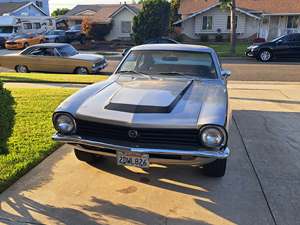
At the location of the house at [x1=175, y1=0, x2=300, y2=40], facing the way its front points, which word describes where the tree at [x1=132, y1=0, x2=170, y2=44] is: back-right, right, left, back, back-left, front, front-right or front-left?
front-right

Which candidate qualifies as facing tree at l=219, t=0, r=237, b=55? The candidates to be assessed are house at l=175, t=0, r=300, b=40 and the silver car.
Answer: the house

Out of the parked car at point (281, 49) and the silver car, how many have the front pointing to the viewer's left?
1

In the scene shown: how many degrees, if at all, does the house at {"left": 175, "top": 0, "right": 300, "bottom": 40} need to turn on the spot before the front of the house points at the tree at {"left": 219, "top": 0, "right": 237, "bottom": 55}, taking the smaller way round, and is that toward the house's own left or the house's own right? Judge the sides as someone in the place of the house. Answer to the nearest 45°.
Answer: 0° — it already faces it

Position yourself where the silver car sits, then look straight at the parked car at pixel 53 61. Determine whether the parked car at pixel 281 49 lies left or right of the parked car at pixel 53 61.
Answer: right

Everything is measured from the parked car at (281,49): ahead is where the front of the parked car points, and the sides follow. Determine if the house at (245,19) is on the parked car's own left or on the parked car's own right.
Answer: on the parked car's own right

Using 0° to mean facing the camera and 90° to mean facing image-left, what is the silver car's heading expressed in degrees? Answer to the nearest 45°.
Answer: approximately 0°

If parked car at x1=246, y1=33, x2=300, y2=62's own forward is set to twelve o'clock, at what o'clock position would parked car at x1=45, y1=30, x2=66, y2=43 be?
parked car at x1=45, y1=30, x2=66, y2=43 is roughly at 1 o'clock from parked car at x1=246, y1=33, x2=300, y2=62.

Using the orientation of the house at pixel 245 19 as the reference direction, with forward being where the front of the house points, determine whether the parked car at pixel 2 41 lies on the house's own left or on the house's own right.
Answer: on the house's own right

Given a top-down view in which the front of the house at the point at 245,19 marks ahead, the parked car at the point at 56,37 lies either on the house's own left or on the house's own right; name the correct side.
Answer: on the house's own right

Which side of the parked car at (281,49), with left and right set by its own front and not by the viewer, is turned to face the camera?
left

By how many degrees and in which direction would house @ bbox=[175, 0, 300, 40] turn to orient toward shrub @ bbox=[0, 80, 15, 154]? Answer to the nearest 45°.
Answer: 0° — it already faces it

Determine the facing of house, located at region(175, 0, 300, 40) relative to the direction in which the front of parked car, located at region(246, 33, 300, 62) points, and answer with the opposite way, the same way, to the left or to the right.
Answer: to the left
